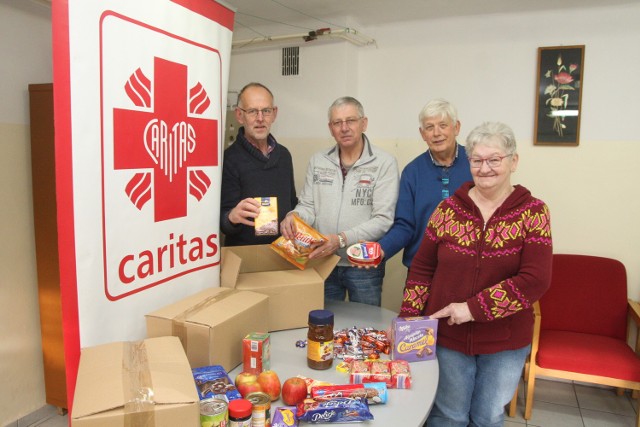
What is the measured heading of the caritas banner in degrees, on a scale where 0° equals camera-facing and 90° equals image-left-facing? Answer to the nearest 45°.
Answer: approximately 315°

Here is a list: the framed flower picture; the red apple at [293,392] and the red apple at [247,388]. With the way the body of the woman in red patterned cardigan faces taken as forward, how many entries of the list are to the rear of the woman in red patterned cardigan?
1

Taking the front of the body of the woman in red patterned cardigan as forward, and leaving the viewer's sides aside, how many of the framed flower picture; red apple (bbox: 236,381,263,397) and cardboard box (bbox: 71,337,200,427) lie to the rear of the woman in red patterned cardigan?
1

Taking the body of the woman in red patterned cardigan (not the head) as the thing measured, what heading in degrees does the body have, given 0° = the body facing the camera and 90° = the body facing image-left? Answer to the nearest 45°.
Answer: approximately 0°

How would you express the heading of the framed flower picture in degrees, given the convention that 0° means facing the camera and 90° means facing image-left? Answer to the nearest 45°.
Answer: approximately 0°

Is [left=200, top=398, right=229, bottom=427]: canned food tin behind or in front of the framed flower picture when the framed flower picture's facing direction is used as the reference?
in front

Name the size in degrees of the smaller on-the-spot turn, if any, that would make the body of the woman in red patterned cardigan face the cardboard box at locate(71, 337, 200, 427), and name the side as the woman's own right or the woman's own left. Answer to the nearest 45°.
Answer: approximately 45° to the woman's own right
